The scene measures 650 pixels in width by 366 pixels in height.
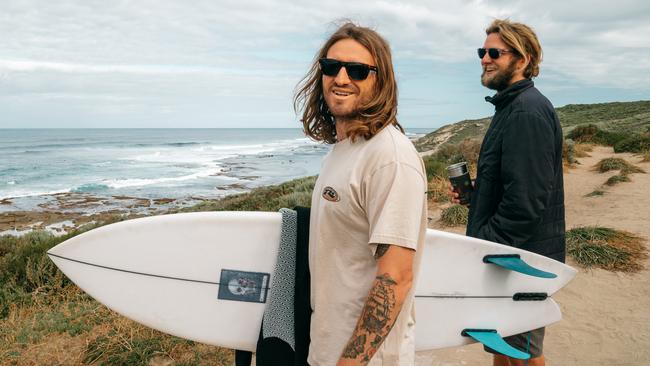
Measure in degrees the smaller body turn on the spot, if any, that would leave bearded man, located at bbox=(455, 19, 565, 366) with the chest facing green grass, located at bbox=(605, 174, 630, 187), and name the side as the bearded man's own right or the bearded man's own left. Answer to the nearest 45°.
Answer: approximately 90° to the bearded man's own right

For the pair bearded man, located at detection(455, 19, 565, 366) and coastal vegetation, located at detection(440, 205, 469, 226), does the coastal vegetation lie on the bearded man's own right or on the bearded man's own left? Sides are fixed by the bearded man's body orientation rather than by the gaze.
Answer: on the bearded man's own right

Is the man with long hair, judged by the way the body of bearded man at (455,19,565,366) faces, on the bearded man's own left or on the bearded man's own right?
on the bearded man's own left

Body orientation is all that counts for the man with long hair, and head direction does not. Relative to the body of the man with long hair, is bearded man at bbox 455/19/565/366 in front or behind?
behind

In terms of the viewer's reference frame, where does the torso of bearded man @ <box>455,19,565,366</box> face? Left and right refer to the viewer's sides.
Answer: facing to the left of the viewer

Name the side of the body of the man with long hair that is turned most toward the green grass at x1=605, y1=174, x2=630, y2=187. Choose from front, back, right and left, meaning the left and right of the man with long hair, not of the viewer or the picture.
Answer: back

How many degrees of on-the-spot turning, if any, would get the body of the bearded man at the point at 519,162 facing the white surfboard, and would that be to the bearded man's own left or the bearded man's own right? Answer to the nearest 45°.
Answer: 0° — they already face it

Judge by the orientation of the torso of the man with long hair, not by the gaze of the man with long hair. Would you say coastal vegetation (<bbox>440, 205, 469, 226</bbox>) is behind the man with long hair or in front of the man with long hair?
behind

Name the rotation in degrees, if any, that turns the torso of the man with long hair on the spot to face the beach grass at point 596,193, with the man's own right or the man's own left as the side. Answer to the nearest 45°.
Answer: approximately 180°

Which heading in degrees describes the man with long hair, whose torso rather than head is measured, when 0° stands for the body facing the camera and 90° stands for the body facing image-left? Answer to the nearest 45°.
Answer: approximately 45°

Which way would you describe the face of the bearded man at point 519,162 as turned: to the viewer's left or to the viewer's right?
to the viewer's left
